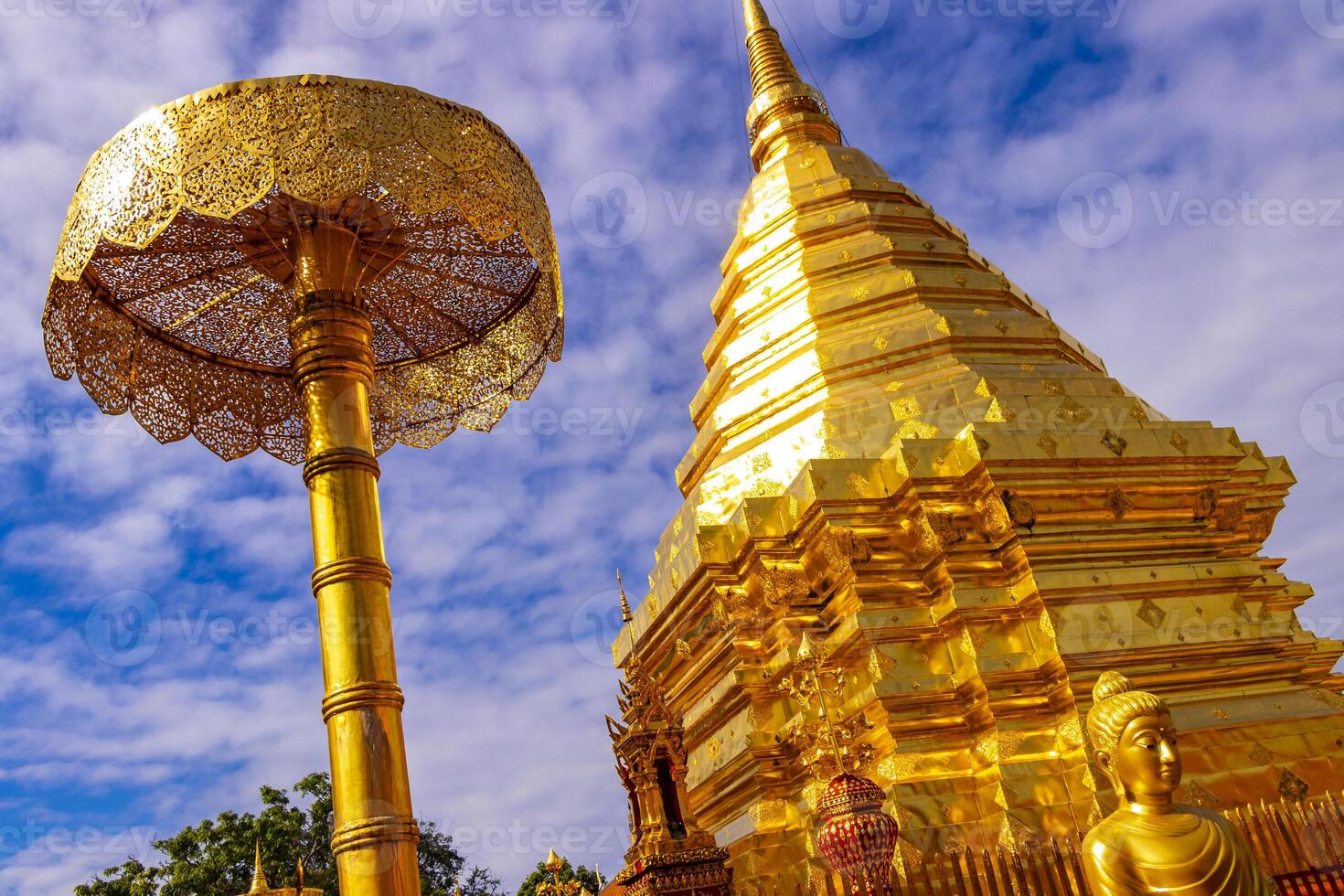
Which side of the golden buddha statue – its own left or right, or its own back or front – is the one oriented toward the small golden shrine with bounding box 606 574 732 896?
back

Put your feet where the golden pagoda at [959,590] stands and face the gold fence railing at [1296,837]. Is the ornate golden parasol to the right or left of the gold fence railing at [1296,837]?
right

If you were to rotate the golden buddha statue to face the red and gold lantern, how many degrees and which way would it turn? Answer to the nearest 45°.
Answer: approximately 180°

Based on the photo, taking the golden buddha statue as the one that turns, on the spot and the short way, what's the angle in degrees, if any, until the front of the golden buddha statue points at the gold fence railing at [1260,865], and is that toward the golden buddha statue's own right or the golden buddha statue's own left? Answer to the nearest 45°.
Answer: approximately 135° to the golden buddha statue's own left

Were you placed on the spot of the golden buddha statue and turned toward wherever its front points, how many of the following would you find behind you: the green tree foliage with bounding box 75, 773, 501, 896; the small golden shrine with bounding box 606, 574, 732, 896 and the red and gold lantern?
3

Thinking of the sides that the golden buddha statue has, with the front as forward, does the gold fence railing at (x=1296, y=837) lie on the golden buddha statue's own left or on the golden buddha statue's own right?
on the golden buddha statue's own left

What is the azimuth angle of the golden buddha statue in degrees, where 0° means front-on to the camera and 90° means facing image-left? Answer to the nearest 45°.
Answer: approximately 315°

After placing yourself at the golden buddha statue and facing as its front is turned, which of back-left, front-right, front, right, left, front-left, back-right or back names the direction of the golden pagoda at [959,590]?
back-left

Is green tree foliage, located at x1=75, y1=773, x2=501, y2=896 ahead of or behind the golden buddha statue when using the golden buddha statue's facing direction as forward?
behind
